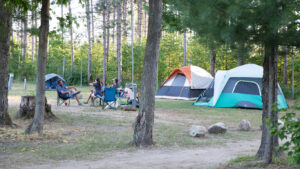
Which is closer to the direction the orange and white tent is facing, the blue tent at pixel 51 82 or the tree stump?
the tree stump

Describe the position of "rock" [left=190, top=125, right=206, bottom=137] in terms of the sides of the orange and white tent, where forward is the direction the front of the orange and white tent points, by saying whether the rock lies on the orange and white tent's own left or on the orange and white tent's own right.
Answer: on the orange and white tent's own left

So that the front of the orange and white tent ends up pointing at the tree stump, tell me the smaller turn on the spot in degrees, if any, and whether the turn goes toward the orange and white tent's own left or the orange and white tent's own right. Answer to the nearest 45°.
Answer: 0° — it already faces it

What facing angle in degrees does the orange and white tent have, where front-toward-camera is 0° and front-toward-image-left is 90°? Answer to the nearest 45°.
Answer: approximately 45°

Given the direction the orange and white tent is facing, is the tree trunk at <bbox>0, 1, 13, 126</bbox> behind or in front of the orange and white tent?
in front

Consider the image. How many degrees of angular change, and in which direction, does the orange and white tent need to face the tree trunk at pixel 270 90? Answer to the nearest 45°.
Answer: approximately 45° to its left

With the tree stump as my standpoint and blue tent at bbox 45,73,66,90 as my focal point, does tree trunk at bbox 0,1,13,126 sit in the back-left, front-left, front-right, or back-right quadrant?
back-left

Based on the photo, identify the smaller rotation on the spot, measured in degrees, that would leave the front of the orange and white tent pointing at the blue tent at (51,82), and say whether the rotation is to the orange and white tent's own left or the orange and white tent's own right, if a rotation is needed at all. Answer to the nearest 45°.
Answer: approximately 90° to the orange and white tent's own right
